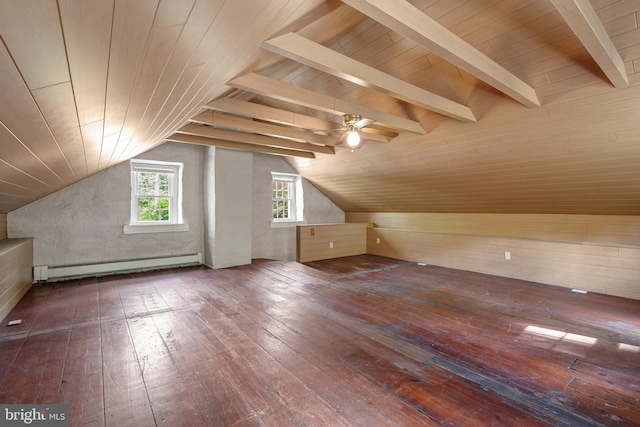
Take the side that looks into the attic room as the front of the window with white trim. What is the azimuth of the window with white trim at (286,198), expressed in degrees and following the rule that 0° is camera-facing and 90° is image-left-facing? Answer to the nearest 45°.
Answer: approximately 315°

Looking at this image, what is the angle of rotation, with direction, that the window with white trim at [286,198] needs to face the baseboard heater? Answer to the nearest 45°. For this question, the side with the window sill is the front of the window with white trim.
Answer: approximately 90° to its right

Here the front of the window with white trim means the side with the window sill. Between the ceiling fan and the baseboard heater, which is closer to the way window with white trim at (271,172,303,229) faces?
the ceiling fan

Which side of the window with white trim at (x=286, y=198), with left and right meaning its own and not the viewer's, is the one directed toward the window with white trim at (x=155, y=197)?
right
